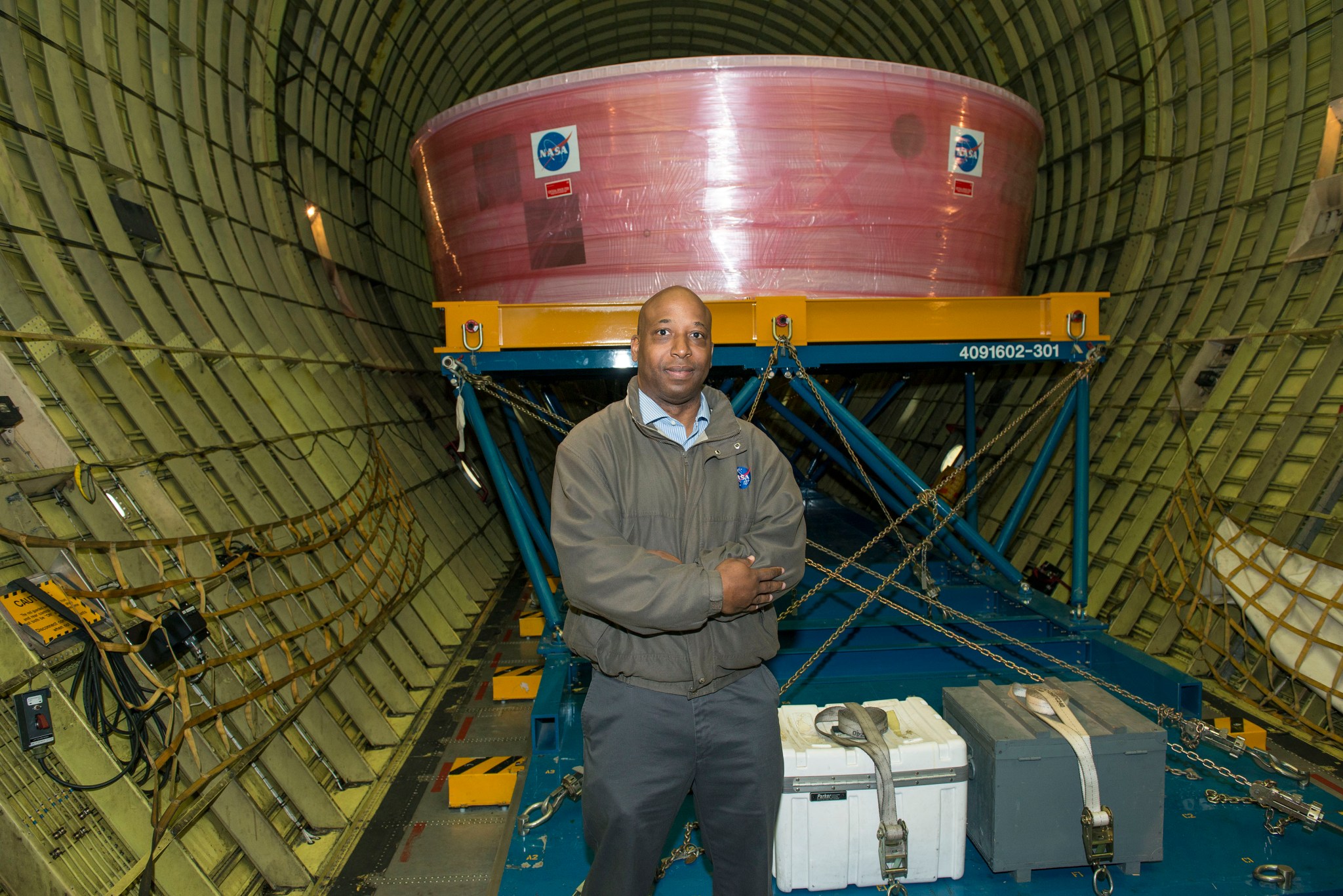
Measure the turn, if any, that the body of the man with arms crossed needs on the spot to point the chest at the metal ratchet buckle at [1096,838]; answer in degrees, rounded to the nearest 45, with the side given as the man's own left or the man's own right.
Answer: approximately 90° to the man's own left

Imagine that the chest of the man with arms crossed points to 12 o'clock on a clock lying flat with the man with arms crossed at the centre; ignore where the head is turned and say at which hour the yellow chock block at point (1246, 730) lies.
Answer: The yellow chock block is roughly at 8 o'clock from the man with arms crossed.

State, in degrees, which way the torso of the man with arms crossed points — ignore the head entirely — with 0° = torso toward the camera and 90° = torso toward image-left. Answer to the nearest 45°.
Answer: approximately 0°

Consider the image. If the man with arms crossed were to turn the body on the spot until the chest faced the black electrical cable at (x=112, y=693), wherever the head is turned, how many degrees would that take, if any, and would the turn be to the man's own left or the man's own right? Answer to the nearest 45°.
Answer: approximately 90° to the man's own right

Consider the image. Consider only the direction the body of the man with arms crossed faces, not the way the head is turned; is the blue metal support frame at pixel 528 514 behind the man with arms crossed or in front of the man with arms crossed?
behind

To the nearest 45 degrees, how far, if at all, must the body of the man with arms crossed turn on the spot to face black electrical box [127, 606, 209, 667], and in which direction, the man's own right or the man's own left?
approximately 135° to the man's own right

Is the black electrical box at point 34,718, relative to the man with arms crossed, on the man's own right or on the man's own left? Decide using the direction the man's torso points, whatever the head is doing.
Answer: on the man's own right

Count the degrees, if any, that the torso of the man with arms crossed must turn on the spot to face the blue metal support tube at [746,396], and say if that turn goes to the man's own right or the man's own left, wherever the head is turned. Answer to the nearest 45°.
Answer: approximately 180°

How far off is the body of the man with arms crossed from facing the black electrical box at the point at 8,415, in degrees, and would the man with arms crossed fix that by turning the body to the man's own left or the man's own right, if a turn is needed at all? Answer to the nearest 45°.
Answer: approximately 135° to the man's own right

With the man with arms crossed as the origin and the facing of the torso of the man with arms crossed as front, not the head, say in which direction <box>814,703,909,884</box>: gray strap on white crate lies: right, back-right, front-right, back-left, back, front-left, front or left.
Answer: back-left

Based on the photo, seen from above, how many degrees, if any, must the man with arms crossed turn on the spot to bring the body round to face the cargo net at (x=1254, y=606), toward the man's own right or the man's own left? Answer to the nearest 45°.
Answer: approximately 135° to the man's own left

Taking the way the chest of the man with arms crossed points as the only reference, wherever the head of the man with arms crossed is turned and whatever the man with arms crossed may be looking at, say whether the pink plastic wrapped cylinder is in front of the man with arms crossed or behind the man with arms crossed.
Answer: behind
